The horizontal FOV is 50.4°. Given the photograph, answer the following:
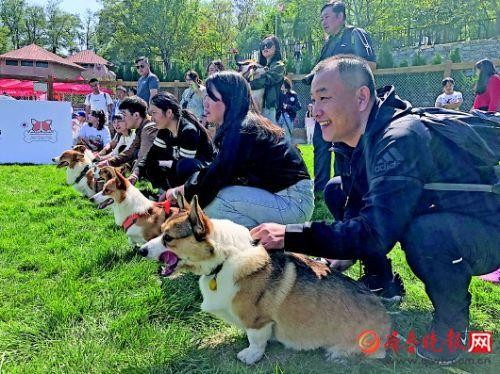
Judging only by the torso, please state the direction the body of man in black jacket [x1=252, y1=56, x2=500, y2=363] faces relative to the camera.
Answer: to the viewer's left

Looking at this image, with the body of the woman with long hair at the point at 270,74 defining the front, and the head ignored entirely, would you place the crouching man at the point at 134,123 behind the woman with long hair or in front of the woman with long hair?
in front

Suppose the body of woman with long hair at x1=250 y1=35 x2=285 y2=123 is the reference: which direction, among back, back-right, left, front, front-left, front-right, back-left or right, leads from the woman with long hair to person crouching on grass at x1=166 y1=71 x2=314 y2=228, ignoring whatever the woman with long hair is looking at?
front-left

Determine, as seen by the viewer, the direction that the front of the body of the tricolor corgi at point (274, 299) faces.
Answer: to the viewer's left

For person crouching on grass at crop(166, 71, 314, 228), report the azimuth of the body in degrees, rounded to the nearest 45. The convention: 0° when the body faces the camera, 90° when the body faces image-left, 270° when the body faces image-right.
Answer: approximately 90°

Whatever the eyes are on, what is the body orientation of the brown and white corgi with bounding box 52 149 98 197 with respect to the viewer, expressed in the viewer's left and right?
facing to the left of the viewer

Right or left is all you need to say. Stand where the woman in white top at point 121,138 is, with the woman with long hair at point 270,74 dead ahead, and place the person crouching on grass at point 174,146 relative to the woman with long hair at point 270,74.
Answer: right

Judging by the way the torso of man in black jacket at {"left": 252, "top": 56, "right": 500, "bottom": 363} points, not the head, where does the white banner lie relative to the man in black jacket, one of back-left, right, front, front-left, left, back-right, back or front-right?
front-right

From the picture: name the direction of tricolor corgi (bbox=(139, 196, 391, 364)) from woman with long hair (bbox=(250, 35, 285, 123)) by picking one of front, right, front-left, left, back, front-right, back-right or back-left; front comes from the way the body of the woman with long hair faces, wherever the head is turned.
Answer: front-left

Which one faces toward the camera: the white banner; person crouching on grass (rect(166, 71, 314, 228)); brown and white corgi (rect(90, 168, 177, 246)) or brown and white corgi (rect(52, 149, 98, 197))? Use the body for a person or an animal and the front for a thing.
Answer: the white banner
